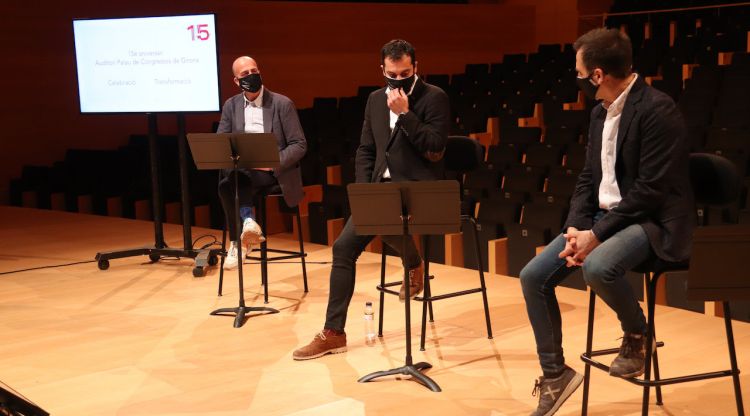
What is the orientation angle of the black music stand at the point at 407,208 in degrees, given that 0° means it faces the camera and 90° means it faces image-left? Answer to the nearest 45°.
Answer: approximately 180°

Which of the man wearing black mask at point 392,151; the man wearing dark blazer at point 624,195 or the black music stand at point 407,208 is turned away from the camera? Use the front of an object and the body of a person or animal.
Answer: the black music stand

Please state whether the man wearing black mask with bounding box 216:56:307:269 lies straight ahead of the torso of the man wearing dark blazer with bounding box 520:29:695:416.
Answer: no

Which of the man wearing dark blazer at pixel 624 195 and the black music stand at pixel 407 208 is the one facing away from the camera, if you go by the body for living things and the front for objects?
the black music stand

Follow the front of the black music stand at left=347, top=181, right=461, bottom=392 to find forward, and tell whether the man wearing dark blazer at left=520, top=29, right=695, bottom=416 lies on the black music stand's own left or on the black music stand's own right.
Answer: on the black music stand's own right

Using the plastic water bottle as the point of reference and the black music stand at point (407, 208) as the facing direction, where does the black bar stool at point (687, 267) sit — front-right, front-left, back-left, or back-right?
front-left

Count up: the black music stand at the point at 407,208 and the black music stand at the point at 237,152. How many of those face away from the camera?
2

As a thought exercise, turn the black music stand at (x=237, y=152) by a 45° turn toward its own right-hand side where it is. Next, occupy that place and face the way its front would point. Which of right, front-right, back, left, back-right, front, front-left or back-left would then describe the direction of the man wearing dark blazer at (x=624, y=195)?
right

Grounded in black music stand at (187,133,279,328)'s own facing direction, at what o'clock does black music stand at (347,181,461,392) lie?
black music stand at (347,181,461,392) is roughly at 5 o'clock from black music stand at (187,133,279,328).

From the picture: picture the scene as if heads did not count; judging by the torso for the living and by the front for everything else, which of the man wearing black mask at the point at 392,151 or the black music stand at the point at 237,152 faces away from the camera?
the black music stand

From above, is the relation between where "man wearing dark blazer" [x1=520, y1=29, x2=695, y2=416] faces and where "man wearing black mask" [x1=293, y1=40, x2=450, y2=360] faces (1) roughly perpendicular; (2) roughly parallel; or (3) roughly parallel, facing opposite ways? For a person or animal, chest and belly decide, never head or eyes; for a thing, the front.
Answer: roughly parallel

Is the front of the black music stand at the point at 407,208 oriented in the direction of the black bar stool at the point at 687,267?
no

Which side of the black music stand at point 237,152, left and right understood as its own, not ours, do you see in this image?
back

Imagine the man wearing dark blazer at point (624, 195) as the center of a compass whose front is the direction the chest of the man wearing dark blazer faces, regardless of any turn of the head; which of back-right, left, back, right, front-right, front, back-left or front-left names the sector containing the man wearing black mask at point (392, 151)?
right

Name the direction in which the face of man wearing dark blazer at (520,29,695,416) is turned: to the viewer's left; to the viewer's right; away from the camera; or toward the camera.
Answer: to the viewer's left

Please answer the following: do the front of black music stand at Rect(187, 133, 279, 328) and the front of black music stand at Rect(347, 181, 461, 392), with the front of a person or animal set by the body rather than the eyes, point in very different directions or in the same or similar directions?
same or similar directions

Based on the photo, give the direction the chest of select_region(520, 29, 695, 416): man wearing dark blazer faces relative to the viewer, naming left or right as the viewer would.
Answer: facing the viewer and to the left of the viewer

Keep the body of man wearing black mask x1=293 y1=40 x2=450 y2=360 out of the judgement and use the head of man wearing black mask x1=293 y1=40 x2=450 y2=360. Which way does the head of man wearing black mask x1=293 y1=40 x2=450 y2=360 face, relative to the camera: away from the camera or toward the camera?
toward the camera
